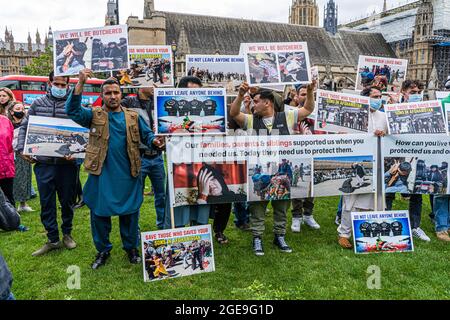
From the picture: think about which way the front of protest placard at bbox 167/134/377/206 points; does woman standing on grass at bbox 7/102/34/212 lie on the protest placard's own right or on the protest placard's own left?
on the protest placard's own right

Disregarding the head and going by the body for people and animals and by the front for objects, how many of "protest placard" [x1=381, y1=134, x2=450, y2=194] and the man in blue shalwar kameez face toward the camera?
2

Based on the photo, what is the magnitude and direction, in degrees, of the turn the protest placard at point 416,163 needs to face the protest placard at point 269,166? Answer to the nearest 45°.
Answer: approximately 45° to its right

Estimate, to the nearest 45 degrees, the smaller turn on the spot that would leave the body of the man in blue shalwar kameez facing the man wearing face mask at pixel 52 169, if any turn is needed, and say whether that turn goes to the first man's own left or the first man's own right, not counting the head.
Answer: approximately 135° to the first man's own right

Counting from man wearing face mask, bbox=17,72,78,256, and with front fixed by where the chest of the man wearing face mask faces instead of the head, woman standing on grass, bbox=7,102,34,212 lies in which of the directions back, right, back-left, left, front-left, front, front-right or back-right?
back

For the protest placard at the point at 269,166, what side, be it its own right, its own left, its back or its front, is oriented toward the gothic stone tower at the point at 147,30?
back

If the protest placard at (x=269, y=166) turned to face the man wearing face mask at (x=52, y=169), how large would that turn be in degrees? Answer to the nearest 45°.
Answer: approximately 90° to its right

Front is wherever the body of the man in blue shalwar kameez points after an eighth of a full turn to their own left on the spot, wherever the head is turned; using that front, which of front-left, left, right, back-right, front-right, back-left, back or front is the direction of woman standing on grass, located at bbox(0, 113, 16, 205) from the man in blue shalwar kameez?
back

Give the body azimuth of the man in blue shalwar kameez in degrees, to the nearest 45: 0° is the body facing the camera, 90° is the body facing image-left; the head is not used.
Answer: approximately 0°

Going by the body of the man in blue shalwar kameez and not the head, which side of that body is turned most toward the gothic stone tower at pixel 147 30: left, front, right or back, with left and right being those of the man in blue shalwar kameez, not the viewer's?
back
